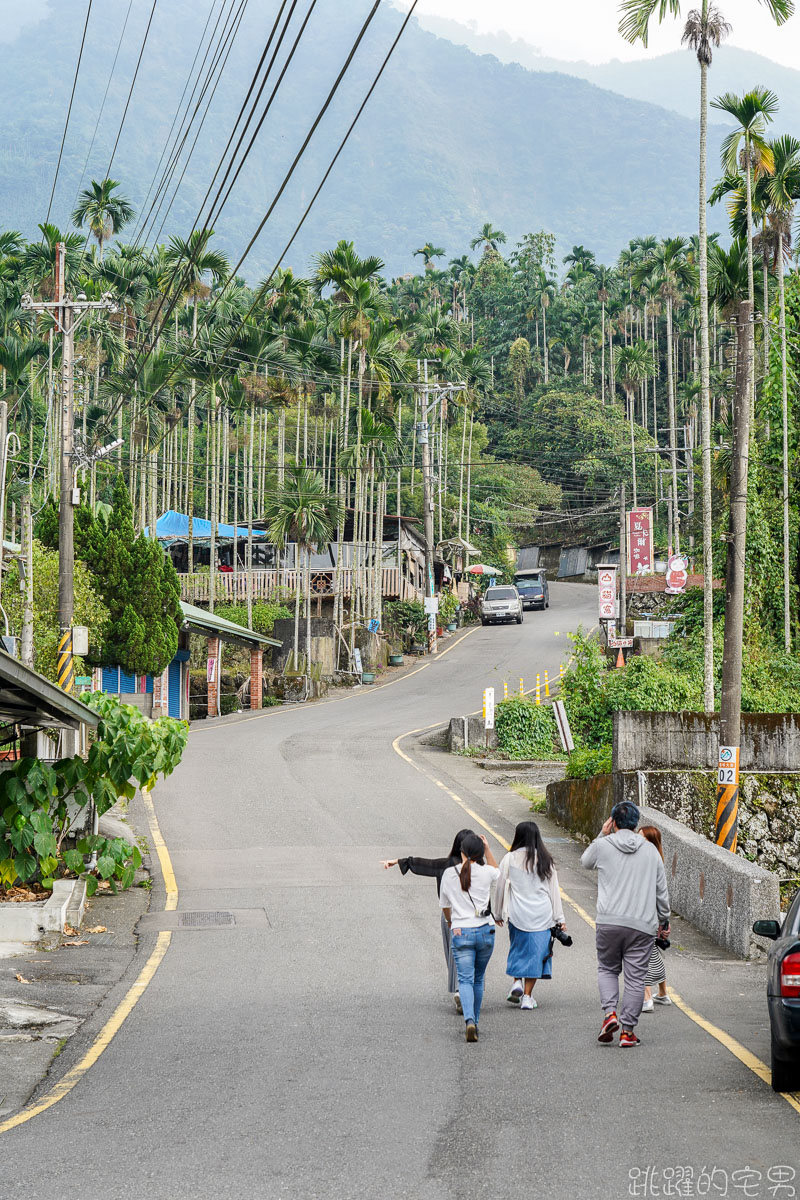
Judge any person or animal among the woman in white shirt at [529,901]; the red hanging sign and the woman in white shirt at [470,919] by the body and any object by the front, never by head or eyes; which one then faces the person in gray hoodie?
the red hanging sign

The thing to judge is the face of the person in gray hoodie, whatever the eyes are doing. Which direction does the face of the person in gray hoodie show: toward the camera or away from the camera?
away from the camera

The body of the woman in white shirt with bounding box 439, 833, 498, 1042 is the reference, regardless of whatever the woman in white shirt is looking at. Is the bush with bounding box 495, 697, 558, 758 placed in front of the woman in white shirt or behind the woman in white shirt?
in front

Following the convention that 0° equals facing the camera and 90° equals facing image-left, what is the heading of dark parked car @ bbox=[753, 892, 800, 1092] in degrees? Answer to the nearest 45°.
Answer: approximately 180°

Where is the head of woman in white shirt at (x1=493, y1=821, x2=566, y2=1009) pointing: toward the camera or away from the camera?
away from the camera

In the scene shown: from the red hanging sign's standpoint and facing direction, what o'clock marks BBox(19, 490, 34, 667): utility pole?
The utility pole is roughly at 1 o'clock from the red hanging sign.

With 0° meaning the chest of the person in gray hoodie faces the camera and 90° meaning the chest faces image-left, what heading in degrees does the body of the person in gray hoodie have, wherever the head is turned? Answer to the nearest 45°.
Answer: approximately 180°

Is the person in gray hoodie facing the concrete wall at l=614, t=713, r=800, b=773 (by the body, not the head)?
yes

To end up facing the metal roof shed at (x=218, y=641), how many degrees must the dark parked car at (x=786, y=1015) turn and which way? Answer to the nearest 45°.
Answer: approximately 45° to its left

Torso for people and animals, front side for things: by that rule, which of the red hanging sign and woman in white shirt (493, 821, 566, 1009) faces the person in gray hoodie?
the red hanging sign

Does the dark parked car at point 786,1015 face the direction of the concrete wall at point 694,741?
yes

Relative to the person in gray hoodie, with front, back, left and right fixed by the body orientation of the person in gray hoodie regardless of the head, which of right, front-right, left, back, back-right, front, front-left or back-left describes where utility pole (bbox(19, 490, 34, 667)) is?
front-left

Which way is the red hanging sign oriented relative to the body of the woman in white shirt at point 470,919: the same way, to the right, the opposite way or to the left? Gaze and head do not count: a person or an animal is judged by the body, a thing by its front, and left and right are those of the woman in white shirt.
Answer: the opposite way

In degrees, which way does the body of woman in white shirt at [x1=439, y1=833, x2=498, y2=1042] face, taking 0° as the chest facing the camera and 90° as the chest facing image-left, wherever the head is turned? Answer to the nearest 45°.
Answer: approximately 180°

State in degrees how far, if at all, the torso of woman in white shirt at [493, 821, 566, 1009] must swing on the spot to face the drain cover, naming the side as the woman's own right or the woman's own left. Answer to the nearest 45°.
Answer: approximately 45° to the woman's own left

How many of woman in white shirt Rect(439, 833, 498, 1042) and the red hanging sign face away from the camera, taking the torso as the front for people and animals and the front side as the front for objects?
1
